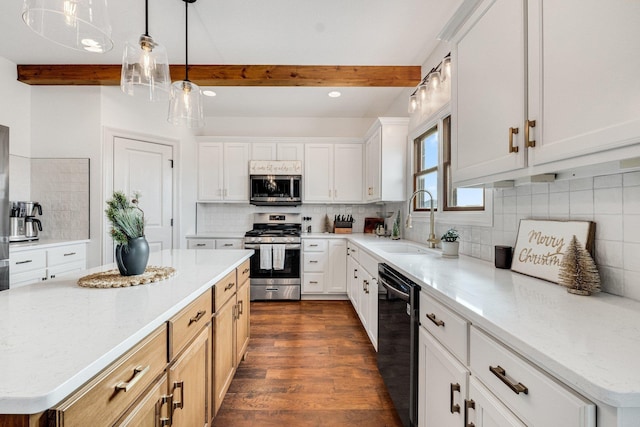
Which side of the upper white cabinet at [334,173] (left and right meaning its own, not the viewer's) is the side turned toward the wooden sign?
front

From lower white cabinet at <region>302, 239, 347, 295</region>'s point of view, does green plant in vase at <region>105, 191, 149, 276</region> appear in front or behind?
in front

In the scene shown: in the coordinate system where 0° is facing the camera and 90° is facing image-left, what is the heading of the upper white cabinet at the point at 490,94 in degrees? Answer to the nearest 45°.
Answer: approximately 45°

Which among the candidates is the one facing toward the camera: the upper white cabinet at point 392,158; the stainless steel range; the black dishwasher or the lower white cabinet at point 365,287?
the stainless steel range

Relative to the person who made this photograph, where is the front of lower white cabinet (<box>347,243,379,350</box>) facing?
facing to the left of the viewer

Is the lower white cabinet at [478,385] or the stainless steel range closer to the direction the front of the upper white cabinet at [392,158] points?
the stainless steel range

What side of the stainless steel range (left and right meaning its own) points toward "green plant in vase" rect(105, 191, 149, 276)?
front

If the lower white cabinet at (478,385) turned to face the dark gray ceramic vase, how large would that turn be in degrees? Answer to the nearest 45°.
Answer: approximately 45° to its right

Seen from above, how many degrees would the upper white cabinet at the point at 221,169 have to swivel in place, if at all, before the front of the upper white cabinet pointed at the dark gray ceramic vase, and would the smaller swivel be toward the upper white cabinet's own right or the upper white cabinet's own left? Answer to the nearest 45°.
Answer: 0° — it already faces it

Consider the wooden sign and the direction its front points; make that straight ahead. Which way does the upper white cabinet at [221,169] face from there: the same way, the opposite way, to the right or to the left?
to the left

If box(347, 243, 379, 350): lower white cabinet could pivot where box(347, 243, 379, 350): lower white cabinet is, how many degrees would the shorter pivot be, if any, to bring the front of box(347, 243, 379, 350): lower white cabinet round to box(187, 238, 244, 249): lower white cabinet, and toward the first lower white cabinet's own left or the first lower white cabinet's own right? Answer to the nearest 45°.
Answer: approximately 45° to the first lower white cabinet's own right

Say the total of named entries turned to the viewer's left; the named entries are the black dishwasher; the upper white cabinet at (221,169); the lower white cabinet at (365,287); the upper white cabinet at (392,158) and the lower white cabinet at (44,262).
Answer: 3
